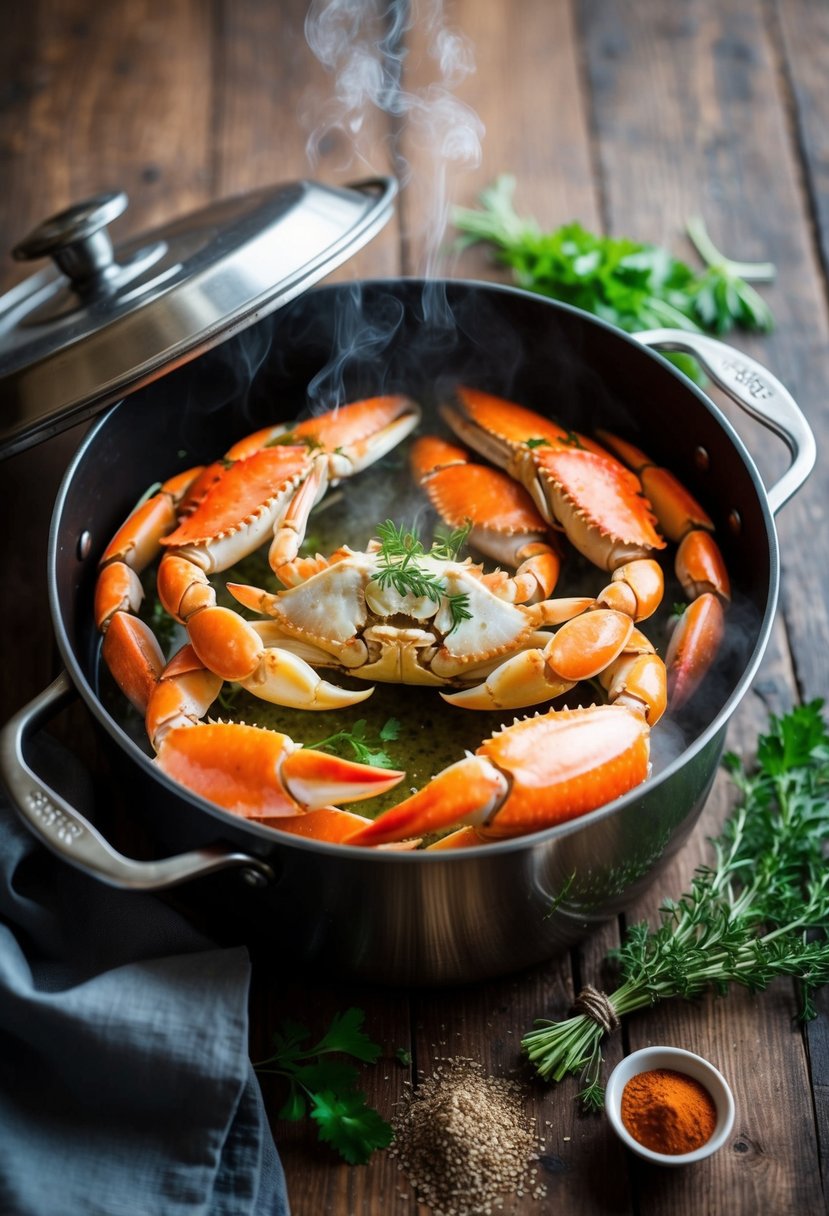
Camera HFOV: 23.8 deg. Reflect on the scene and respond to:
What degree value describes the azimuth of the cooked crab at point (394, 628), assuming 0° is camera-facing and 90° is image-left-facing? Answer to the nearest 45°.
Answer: approximately 0°

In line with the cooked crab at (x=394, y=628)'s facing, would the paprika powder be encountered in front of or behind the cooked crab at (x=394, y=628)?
in front

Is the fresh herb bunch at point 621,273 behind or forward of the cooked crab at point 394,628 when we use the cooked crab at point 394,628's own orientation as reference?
behind

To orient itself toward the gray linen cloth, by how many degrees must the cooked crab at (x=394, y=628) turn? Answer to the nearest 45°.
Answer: approximately 45° to its right
